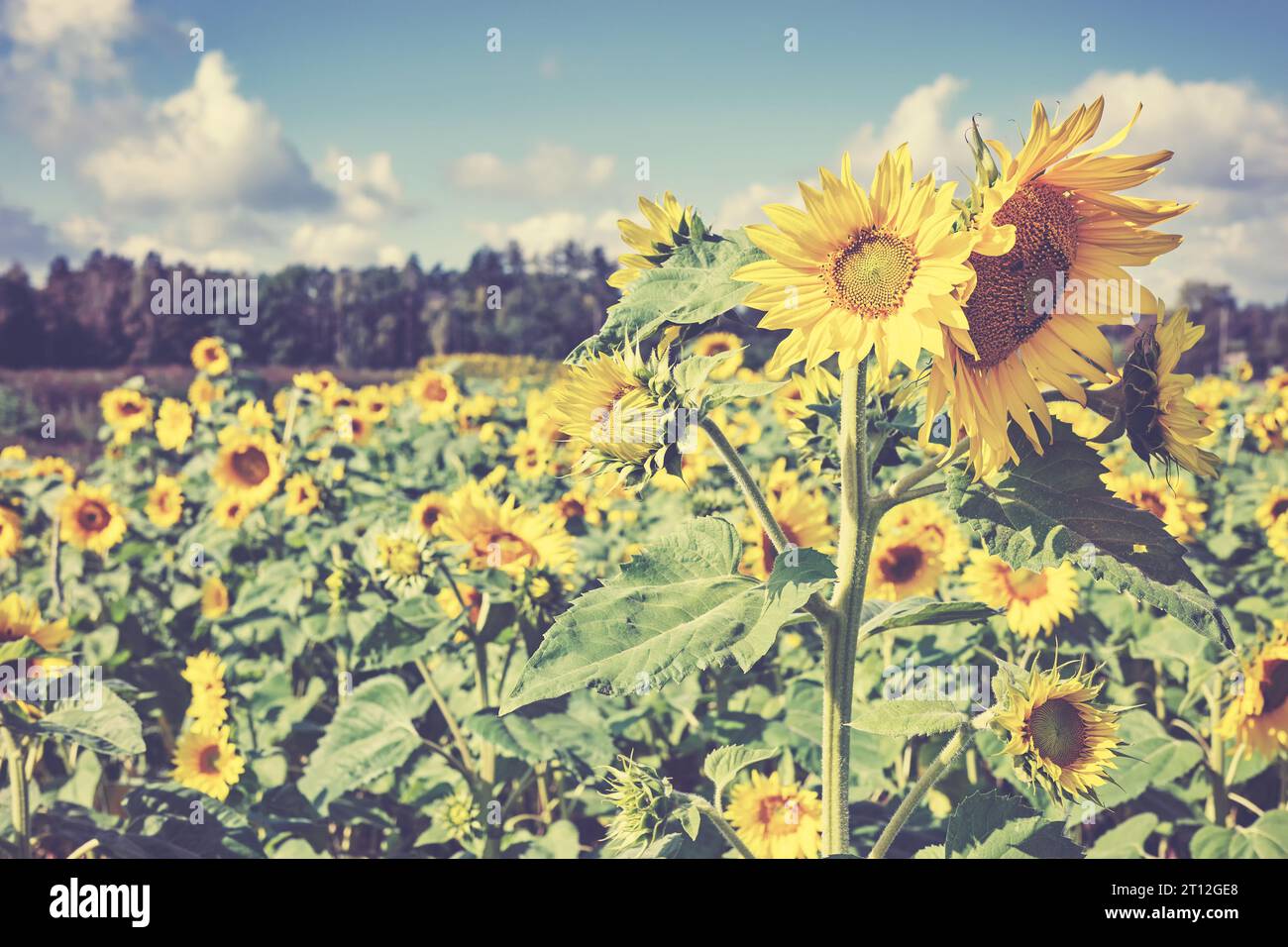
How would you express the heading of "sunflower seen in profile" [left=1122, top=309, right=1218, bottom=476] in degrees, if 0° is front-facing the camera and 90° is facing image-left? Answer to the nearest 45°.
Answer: approximately 270°

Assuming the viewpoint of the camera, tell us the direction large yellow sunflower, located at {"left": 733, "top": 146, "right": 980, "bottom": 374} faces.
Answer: facing the viewer

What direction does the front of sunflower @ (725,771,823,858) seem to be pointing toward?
toward the camera

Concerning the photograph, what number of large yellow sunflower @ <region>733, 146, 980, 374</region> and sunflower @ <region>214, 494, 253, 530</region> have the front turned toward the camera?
2

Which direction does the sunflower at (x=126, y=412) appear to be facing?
toward the camera

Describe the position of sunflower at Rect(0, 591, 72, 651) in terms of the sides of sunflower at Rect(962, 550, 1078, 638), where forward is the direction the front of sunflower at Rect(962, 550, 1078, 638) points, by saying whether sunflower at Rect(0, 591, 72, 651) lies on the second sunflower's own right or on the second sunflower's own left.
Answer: on the second sunflower's own right

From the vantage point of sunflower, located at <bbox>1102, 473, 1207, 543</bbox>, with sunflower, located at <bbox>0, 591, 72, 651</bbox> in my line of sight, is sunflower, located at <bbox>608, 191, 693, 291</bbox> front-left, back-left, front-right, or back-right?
front-left

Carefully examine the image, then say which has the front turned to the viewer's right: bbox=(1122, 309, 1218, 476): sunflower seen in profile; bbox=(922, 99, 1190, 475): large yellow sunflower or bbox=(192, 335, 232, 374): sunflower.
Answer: the sunflower seen in profile

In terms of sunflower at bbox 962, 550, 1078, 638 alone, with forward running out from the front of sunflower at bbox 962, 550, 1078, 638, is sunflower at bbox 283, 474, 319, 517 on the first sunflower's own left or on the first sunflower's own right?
on the first sunflower's own right
